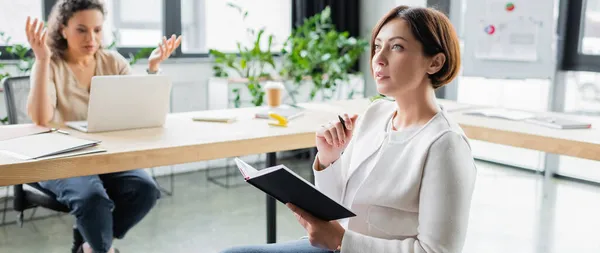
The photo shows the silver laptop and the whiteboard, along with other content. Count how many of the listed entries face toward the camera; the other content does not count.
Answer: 1

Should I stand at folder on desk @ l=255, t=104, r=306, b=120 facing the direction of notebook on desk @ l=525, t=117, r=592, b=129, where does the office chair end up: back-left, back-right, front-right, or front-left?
back-right

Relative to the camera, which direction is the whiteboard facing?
toward the camera

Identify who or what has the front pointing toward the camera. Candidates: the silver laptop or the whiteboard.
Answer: the whiteboard

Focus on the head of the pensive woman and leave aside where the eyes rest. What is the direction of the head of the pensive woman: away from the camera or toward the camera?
toward the camera

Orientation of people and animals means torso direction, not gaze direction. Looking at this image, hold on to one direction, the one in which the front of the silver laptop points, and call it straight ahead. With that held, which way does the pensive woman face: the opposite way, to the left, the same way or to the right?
to the left

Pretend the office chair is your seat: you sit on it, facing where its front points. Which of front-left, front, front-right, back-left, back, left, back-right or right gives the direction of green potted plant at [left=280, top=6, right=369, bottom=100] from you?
left

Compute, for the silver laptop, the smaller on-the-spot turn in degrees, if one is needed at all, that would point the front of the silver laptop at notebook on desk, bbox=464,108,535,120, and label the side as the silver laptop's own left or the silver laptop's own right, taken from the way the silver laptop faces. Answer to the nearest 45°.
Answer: approximately 135° to the silver laptop's own right

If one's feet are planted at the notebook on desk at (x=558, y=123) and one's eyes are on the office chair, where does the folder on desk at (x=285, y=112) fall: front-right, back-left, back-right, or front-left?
front-right

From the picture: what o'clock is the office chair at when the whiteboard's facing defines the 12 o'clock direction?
The office chair is roughly at 1 o'clock from the whiteboard.

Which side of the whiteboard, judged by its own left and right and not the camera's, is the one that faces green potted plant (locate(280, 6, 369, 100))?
right

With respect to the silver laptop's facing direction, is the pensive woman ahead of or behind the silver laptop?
behind

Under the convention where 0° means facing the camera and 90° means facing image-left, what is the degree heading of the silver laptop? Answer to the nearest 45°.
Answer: approximately 135°
